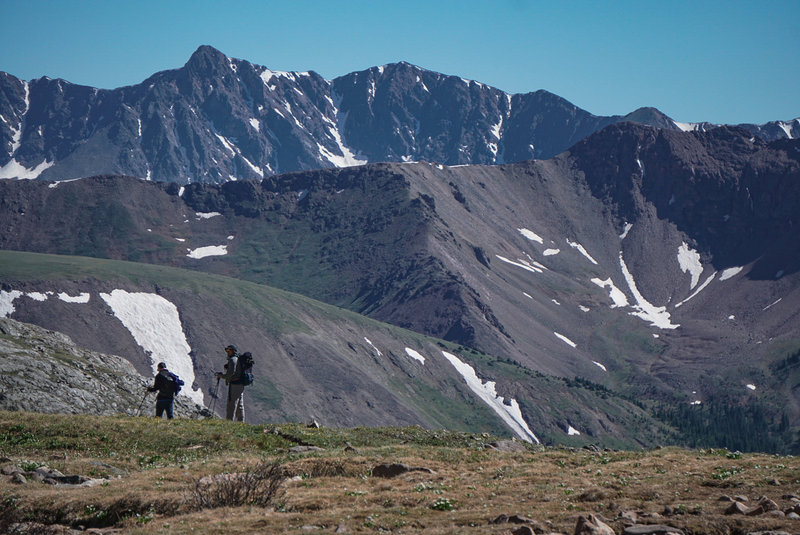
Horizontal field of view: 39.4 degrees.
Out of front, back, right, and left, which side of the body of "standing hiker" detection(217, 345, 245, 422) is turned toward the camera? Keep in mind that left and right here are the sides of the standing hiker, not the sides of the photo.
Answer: left

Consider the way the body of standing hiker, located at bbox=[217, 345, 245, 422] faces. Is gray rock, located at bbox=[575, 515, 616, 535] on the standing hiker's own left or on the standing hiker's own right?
on the standing hiker's own left

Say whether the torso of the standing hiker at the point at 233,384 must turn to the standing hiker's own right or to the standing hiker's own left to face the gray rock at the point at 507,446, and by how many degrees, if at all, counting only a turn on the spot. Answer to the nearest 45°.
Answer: approximately 180°

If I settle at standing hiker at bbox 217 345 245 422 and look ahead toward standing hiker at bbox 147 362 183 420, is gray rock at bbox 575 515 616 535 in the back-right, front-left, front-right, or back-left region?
back-left

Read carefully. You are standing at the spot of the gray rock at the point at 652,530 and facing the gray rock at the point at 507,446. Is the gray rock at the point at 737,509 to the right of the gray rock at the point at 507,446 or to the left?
right

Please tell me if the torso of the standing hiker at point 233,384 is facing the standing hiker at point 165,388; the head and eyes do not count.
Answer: yes

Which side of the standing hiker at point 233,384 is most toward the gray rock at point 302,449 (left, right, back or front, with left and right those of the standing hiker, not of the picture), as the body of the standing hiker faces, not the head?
left

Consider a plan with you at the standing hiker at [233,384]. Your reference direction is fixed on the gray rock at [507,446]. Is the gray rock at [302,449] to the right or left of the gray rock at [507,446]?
right

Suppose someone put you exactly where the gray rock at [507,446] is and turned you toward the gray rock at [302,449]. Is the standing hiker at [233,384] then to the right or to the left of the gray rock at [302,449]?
right

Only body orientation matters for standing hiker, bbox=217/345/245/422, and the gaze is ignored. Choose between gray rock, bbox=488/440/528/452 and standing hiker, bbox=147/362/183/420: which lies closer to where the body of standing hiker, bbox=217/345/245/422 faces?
the standing hiker

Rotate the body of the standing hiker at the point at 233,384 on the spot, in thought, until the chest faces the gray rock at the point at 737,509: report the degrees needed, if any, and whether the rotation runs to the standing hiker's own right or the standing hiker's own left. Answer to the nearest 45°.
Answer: approximately 135° to the standing hiker's own left

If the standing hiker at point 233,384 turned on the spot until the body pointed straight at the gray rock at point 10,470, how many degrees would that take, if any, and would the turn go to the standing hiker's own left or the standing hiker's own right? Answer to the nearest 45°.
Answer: approximately 45° to the standing hiker's own left
